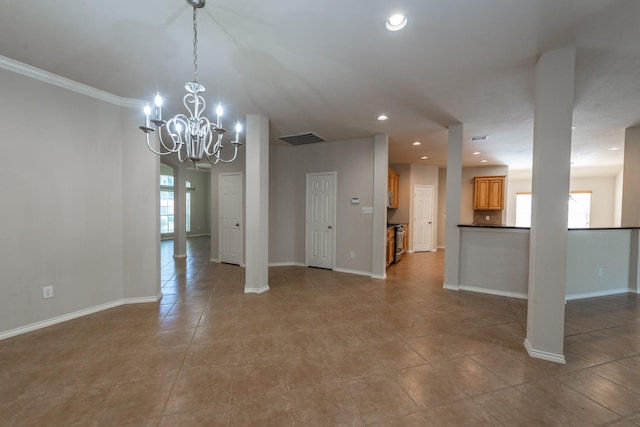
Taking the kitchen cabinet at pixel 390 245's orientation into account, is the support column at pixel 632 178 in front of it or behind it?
in front

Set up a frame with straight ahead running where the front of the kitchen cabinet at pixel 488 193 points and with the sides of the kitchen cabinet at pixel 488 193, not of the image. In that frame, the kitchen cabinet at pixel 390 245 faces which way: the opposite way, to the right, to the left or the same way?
to the left

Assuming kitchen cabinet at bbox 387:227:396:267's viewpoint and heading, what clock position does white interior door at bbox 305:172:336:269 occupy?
The white interior door is roughly at 5 o'clock from the kitchen cabinet.

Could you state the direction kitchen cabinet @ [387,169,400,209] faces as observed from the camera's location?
facing to the right of the viewer

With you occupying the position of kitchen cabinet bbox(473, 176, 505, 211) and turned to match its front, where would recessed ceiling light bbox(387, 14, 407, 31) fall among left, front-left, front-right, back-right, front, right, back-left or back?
front

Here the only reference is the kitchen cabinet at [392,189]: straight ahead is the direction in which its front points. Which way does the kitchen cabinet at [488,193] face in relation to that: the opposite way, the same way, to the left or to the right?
to the right

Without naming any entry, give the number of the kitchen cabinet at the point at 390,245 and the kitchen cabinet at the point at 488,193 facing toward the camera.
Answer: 1

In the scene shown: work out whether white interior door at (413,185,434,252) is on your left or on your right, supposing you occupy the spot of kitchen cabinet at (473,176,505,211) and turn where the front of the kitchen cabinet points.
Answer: on your right

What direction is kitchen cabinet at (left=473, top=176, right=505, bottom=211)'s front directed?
toward the camera

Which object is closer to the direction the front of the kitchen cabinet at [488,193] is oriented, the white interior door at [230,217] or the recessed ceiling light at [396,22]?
the recessed ceiling light

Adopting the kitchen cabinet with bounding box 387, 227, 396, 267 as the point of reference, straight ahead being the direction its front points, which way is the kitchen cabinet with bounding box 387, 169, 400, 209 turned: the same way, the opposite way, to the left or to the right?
the same way

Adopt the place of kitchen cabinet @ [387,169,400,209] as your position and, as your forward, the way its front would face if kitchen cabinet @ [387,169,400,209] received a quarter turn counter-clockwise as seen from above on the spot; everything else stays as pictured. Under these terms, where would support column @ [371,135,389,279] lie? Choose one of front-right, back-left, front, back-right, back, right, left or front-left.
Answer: back

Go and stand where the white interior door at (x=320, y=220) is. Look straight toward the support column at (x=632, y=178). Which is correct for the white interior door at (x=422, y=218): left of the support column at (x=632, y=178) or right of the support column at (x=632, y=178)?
left

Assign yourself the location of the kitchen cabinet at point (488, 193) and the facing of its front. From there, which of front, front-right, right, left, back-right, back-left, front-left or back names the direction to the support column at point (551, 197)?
front

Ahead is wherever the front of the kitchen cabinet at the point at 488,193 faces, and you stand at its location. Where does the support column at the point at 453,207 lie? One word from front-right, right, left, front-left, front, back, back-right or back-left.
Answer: front

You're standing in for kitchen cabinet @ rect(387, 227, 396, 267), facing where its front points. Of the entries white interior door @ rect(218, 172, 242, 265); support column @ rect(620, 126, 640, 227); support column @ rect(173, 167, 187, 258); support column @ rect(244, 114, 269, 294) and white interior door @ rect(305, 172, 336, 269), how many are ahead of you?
1

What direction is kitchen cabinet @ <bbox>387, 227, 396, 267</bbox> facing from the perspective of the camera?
to the viewer's right

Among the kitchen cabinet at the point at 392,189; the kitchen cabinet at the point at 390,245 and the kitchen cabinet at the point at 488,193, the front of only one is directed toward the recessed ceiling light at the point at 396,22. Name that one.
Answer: the kitchen cabinet at the point at 488,193

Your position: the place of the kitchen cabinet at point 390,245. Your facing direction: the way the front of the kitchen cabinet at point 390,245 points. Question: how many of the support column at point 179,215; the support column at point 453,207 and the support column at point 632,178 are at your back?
1
